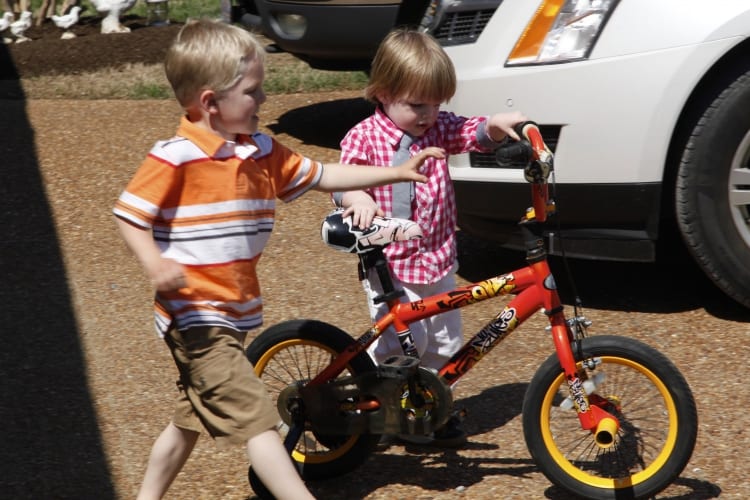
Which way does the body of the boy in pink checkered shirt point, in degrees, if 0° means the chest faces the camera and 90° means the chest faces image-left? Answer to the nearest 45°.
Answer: approximately 315°

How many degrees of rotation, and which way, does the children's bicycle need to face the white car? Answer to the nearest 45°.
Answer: approximately 90° to its left

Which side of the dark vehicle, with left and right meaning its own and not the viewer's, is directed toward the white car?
left

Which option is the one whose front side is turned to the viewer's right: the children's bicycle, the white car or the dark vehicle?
the children's bicycle

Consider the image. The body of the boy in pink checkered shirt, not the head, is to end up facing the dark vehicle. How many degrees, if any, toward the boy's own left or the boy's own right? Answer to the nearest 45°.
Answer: approximately 135° to the boy's own left

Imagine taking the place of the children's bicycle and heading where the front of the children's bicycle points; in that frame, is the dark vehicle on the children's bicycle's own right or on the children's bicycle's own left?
on the children's bicycle's own left

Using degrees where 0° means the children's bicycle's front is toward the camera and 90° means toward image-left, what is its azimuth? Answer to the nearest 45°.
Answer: approximately 270°

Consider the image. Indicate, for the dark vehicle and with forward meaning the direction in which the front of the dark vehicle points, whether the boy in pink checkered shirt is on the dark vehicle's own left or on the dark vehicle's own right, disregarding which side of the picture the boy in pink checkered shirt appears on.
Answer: on the dark vehicle's own left
